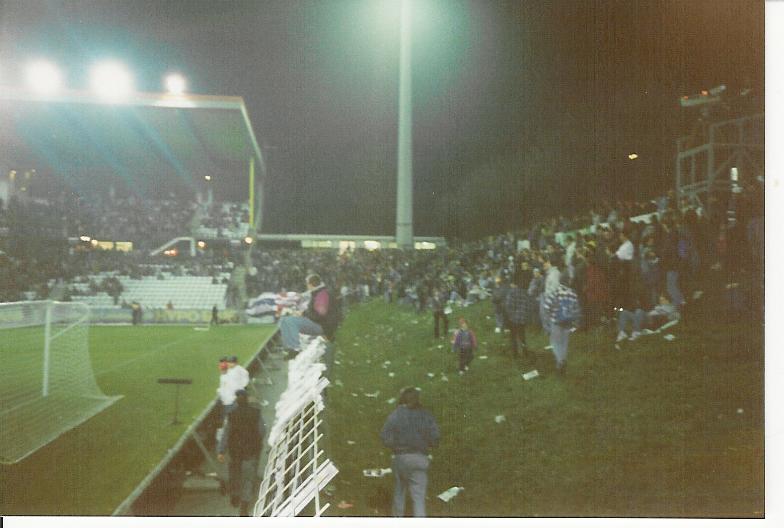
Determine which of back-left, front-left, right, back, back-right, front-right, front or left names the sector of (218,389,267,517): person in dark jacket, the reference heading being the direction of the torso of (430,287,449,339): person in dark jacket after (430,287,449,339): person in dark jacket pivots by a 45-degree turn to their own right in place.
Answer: front-left

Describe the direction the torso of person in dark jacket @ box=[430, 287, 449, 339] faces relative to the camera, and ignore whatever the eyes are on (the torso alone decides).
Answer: away from the camera

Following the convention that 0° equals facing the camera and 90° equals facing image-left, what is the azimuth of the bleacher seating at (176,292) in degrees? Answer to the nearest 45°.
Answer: approximately 0°

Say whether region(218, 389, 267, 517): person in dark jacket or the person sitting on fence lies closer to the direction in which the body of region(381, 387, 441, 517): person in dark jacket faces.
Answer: the person sitting on fence

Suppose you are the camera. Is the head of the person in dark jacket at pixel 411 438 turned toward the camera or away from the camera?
away from the camera

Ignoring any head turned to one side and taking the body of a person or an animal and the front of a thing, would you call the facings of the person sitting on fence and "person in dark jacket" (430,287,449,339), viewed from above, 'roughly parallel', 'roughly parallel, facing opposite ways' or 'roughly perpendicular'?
roughly perpendicular

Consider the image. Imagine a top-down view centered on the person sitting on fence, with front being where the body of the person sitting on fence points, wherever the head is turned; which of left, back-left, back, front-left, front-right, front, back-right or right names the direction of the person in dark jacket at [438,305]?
back

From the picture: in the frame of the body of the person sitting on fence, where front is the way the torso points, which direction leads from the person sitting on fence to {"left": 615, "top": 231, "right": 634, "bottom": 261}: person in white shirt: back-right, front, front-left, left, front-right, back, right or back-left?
back

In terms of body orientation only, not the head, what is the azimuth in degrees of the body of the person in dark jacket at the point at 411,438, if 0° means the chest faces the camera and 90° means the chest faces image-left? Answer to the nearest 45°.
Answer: approximately 180°

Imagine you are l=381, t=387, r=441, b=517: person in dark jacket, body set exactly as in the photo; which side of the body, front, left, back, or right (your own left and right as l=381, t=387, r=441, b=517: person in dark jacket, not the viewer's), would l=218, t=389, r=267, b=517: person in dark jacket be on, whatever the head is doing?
left

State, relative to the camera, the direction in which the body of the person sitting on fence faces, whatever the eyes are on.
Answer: to the viewer's left

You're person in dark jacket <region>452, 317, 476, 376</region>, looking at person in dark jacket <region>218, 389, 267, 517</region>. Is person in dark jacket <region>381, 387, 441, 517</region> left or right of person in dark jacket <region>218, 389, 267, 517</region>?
left

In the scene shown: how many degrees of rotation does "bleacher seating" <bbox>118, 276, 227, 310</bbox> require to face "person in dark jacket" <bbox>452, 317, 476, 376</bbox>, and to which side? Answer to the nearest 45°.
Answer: approximately 45° to its left
